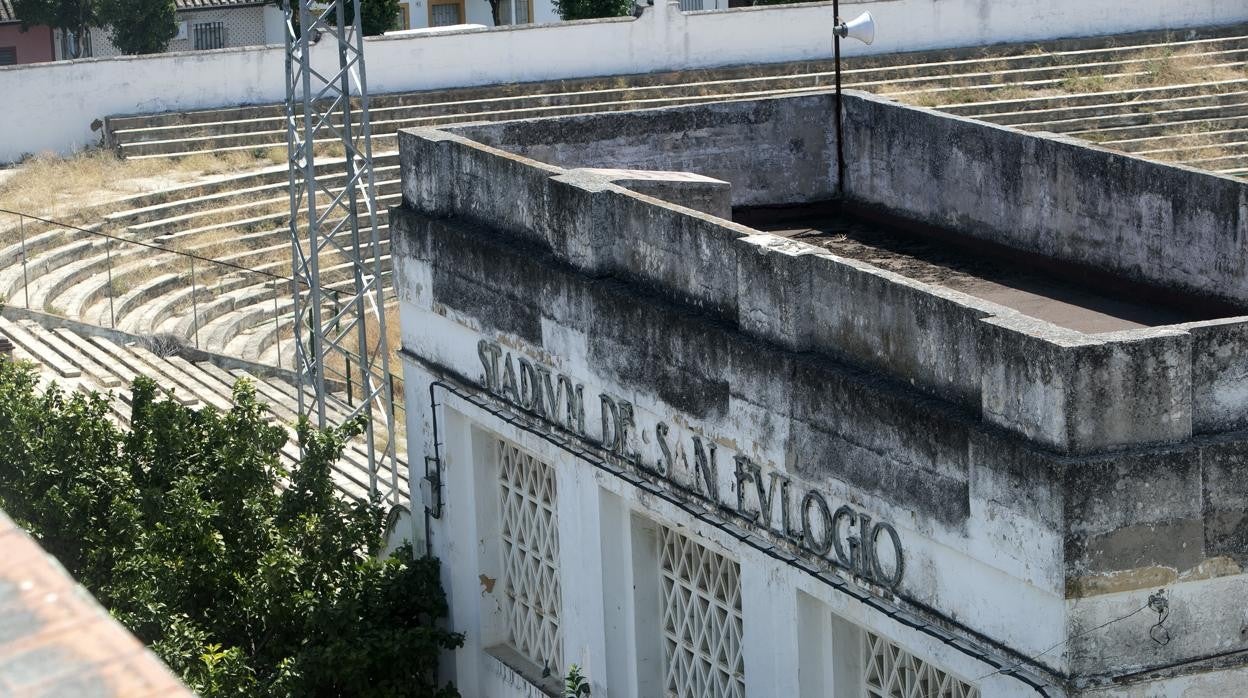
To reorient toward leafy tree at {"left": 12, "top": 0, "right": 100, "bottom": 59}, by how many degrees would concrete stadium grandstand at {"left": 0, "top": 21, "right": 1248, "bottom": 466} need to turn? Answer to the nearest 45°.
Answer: approximately 135° to its right

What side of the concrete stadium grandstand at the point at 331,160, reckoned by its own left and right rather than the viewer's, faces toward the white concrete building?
front

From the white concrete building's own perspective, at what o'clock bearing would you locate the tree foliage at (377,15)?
The tree foliage is roughly at 4 o'clock from the white concrete building.

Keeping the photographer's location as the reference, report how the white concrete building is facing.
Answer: facing the viewer and to the left of the viewer

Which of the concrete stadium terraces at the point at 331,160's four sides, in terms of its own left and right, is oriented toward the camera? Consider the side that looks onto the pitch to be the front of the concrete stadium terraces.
front

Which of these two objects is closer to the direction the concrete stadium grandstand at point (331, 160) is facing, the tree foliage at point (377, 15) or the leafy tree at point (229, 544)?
the leafy tree

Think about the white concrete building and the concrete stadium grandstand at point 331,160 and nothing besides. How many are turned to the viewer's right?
0

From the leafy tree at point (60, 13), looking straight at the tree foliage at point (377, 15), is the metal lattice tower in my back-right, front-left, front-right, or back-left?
front-right

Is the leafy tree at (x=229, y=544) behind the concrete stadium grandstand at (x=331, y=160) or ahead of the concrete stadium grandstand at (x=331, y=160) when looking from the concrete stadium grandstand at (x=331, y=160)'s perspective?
ahead

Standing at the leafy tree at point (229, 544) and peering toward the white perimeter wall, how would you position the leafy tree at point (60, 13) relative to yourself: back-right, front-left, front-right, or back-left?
front-left
